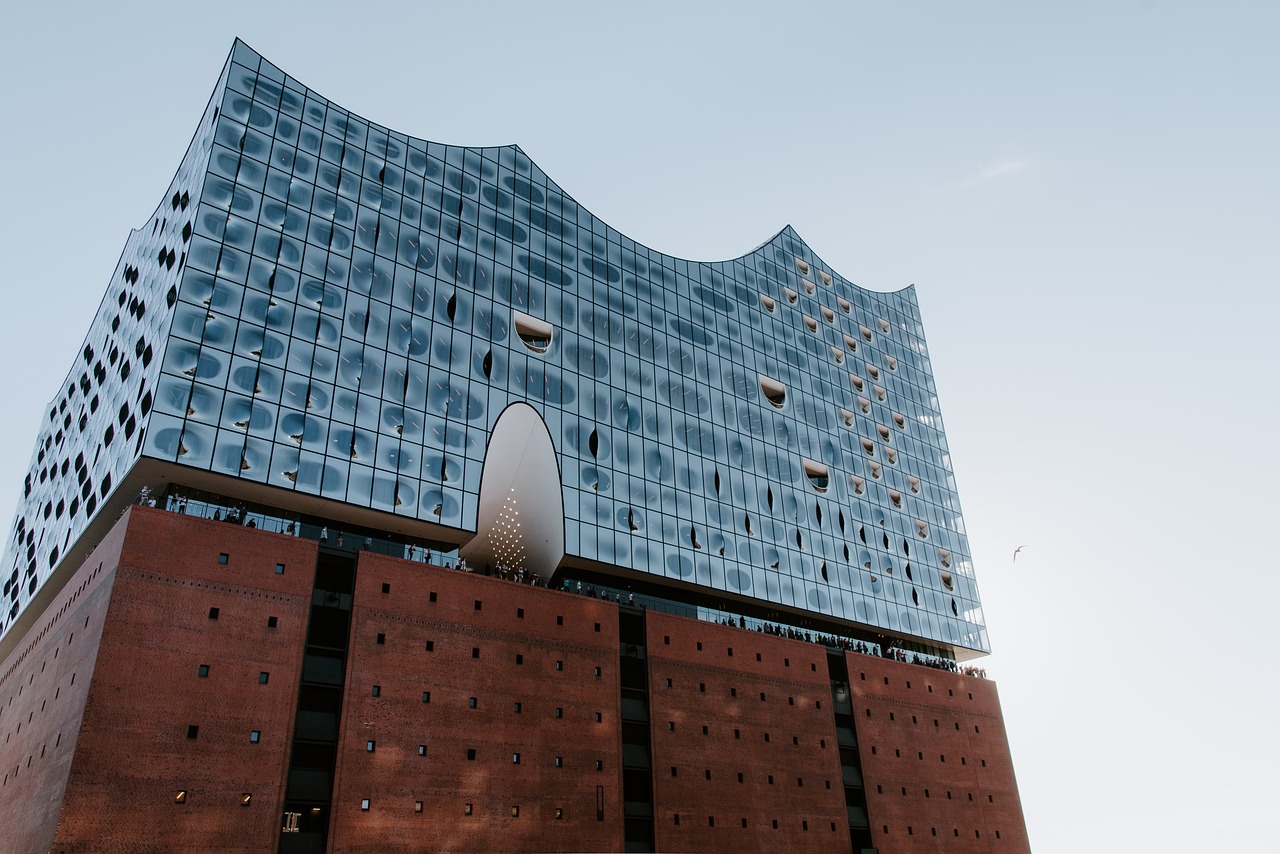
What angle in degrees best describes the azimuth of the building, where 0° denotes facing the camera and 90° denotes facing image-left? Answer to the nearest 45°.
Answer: approximately 315°
